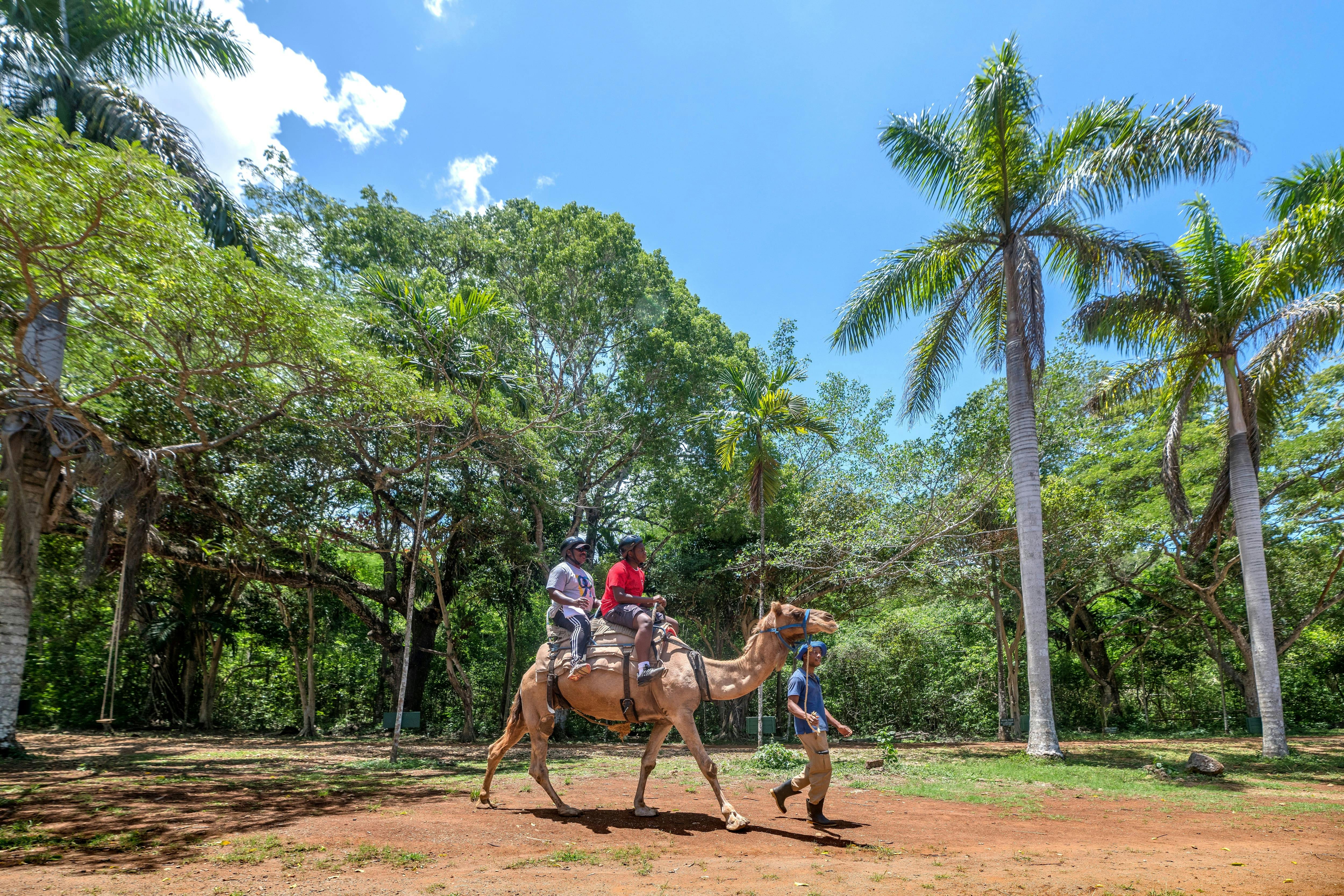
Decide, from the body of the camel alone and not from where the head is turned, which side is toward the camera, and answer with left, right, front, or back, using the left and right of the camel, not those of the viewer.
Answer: right

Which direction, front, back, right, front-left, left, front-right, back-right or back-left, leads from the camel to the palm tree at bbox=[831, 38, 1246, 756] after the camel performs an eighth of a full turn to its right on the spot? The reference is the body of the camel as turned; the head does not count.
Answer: left

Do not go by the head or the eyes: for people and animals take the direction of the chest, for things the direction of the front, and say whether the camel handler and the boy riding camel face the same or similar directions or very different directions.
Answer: same or similar directions

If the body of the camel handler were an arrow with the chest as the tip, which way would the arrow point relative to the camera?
to the viewer's right

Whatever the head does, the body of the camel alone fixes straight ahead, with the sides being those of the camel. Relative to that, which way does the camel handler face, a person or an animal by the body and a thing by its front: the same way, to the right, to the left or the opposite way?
the same way

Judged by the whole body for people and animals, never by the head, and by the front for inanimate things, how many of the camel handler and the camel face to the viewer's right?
2

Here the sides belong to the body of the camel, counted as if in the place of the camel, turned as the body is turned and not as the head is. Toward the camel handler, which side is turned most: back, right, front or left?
front

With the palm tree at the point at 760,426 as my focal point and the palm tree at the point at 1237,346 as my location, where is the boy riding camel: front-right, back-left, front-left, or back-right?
front-left

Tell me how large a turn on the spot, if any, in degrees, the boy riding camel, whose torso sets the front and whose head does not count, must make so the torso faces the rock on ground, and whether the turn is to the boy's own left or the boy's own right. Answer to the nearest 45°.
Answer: approximately 45° to the boy's own left

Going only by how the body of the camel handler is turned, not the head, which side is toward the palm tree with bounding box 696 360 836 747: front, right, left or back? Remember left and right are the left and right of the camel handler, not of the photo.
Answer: left

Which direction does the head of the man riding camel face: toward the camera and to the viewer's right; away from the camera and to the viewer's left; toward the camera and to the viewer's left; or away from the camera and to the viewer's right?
toward the camera and to the viewer's right

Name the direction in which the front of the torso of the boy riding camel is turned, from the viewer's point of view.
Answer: to the viewer's right

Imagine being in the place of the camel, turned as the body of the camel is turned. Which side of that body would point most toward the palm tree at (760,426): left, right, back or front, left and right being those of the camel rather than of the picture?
left

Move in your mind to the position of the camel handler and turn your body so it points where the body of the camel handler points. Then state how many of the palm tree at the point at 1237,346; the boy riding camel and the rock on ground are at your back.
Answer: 1

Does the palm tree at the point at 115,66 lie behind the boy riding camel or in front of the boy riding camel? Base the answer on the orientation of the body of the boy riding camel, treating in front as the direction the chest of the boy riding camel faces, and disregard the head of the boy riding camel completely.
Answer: behind

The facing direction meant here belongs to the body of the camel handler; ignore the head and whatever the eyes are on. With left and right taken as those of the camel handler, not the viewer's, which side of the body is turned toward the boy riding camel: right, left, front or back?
back
